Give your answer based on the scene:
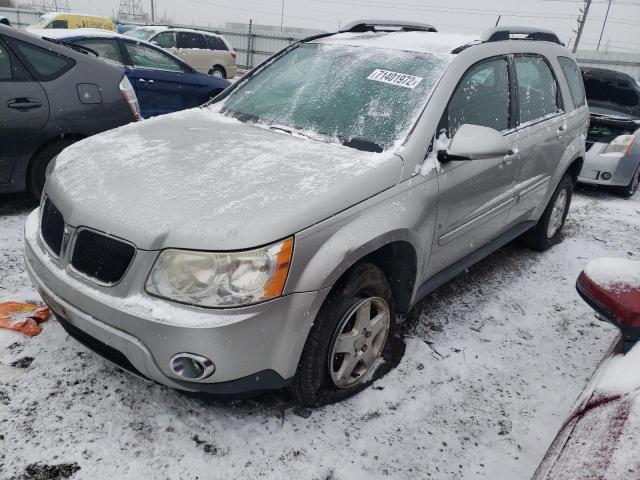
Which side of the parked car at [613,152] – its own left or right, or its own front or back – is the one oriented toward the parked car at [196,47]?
right

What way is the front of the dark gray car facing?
to the viewer's left

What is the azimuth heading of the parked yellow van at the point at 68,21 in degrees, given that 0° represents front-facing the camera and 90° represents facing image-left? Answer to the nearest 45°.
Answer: approximately 45°

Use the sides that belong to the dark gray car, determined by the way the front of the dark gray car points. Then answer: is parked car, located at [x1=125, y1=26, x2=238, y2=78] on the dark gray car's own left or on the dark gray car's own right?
on the dark gray car's own right

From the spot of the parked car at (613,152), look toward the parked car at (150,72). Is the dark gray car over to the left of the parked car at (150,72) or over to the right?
left

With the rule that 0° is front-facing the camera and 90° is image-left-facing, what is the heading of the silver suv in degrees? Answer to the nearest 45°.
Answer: approximately 45°

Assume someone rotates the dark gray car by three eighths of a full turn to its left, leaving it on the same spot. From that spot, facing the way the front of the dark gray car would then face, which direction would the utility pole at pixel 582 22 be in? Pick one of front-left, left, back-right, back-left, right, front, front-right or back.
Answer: left
